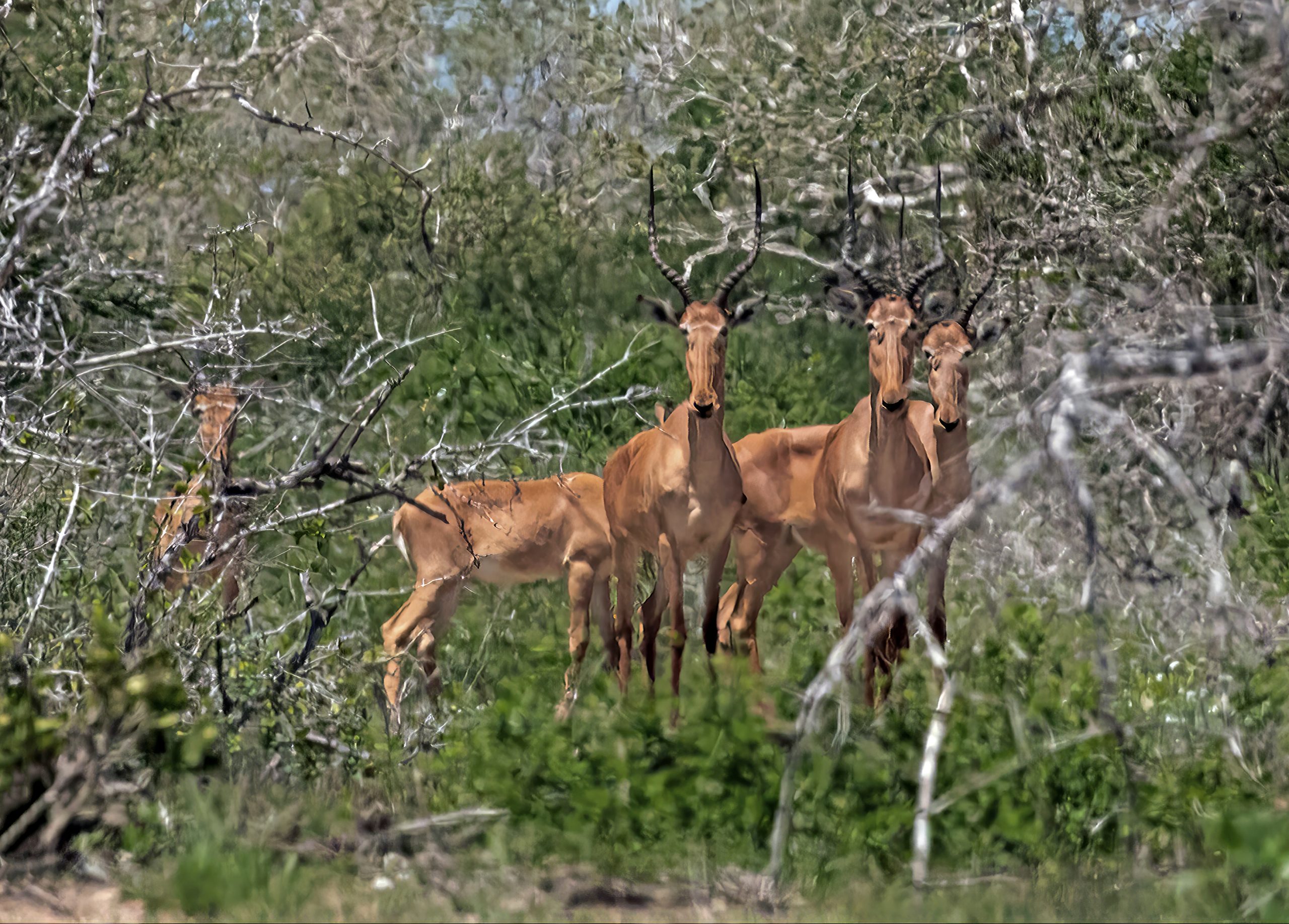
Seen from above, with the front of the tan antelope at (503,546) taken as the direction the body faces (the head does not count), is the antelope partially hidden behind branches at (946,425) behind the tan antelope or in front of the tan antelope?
in front

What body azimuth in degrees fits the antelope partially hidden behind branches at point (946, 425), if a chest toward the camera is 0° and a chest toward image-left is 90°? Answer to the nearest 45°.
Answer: approximately 0°

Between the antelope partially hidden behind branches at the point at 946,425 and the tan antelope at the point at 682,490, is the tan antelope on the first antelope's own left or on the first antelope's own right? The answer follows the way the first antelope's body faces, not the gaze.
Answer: on the first antelope's own right

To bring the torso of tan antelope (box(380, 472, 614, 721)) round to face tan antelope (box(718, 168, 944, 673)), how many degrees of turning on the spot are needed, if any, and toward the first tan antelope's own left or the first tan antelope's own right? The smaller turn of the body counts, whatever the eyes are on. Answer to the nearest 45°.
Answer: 0° — it already faces it

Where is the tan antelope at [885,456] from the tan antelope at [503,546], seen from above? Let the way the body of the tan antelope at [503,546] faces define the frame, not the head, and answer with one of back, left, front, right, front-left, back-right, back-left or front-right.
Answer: front-right

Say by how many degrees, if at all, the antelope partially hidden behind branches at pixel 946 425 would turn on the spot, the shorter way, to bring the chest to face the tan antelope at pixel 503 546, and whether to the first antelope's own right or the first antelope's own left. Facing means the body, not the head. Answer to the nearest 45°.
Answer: approximately 135° to the first antelope's own right

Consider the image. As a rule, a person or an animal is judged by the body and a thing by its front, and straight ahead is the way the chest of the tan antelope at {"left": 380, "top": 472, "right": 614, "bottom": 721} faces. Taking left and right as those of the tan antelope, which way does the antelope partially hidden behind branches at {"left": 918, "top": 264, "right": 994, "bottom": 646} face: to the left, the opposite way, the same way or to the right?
to the right

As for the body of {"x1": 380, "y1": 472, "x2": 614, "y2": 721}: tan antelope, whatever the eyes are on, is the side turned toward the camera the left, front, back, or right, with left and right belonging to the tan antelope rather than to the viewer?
right

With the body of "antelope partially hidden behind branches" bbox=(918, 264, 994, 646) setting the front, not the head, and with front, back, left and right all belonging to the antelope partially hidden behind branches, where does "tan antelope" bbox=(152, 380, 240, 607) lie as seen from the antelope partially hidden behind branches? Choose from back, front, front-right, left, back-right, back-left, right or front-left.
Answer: right

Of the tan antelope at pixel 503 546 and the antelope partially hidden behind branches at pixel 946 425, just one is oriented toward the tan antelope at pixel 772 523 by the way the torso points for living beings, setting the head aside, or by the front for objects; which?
the tan antelope at pixel 503 546
